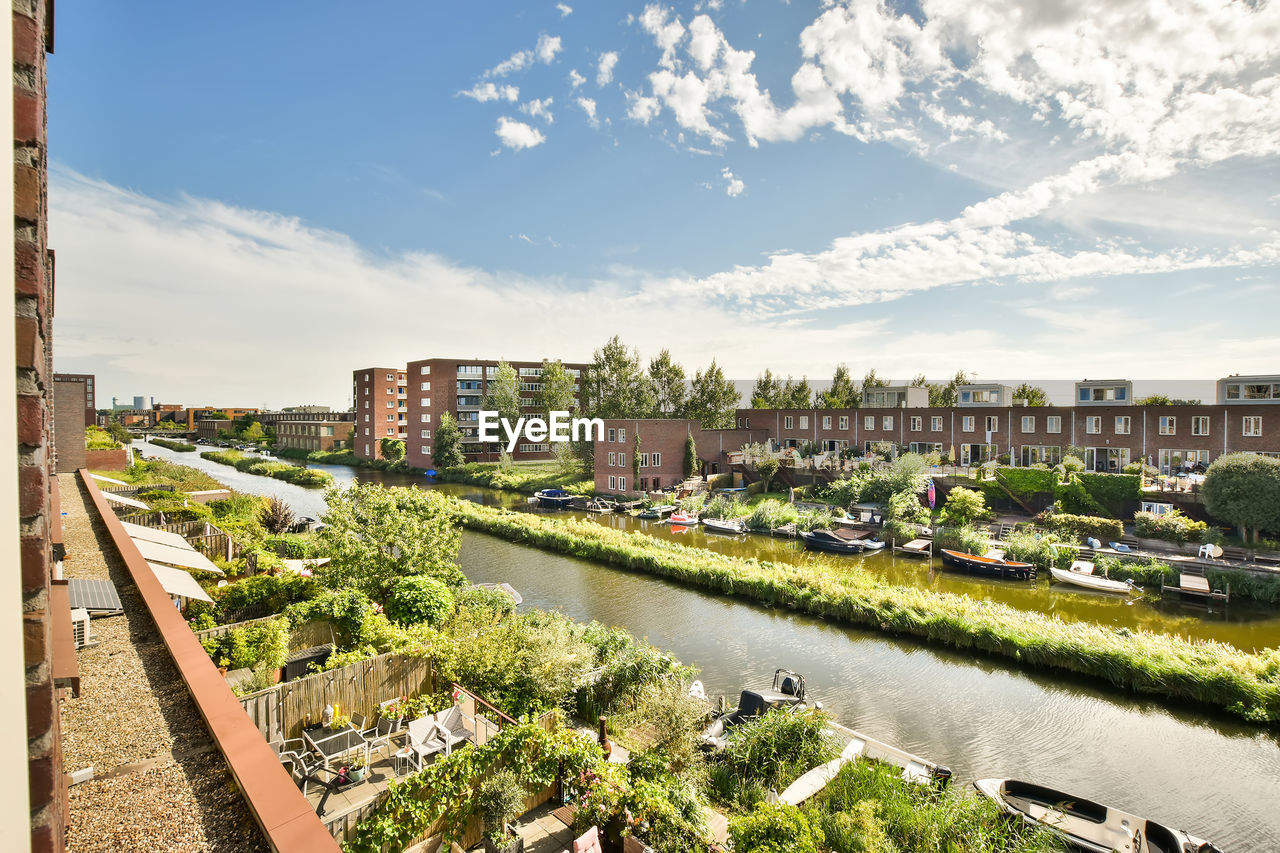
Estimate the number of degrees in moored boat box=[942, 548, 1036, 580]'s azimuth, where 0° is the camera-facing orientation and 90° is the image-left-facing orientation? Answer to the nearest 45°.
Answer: approximately 135°

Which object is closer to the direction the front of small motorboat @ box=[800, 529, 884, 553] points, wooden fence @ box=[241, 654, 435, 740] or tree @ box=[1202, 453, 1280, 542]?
the wooden fence

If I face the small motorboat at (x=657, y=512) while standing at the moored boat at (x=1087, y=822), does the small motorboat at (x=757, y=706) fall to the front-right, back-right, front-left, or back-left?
front-left

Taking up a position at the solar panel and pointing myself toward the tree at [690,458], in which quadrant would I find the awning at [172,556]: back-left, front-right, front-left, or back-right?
front-left

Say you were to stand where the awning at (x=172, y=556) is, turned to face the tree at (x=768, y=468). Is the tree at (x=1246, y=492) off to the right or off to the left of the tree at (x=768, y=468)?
right

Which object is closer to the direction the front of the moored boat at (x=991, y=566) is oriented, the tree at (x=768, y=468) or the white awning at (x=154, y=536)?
the tree

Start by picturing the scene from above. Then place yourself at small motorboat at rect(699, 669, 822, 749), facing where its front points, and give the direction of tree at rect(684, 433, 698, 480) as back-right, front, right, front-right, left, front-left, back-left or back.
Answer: back-right

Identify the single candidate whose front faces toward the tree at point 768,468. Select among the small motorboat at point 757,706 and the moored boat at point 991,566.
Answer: the moored boat

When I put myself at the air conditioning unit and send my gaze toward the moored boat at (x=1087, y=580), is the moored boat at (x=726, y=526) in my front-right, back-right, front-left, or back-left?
front-left

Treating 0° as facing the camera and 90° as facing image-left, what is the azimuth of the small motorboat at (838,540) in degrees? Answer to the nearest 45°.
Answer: approximately 90°

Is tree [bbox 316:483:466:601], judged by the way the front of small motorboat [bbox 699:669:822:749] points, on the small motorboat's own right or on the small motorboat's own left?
on the small motorboat's own right

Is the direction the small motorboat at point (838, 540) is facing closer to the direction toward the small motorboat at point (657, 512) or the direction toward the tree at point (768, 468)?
the small motorboat

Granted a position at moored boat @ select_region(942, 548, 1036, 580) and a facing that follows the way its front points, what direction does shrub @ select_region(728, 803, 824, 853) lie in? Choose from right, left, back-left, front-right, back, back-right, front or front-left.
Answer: back-left

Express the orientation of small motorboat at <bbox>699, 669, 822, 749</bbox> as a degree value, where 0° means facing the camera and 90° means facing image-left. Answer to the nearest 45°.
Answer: approximately 45°
